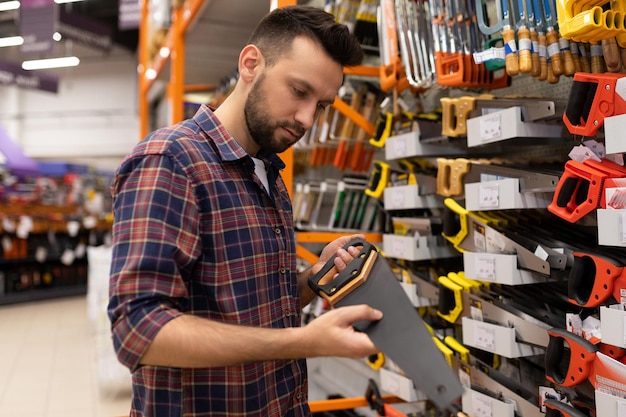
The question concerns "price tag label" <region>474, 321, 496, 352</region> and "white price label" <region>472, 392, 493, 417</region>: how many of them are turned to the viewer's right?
0

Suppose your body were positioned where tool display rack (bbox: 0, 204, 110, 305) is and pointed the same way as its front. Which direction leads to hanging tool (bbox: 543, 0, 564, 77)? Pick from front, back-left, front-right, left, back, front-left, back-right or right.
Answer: front-right

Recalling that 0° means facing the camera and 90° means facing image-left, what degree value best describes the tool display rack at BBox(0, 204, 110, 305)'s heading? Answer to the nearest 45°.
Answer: approximately 315°

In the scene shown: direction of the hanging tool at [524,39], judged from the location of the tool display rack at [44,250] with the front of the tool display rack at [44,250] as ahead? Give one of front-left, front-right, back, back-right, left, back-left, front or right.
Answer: front-right

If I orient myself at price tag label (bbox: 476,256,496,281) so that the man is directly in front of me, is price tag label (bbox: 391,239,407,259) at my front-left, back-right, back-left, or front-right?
back-right

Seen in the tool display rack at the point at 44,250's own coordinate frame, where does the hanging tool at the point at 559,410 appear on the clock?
The hanging tool is roughly at 1 o'clock from the tool display rack.

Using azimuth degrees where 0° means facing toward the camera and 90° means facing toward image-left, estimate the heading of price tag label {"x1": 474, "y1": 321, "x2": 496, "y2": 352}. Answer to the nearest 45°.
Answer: approximately 45°

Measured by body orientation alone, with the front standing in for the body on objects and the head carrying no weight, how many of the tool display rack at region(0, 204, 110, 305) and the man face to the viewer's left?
0
